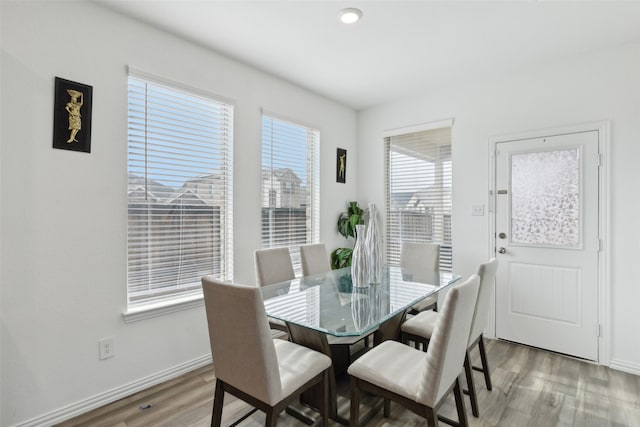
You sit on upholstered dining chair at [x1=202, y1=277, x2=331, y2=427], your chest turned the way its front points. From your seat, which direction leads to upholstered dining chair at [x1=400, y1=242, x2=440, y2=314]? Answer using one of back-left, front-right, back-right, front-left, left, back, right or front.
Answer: front

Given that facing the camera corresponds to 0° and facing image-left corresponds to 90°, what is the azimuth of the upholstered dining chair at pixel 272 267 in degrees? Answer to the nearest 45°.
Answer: approximately 315°

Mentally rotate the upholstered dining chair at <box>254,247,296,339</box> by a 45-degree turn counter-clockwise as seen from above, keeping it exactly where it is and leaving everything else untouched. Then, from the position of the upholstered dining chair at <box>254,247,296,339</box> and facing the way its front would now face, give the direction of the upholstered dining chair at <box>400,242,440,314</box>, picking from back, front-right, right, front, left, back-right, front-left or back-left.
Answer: front

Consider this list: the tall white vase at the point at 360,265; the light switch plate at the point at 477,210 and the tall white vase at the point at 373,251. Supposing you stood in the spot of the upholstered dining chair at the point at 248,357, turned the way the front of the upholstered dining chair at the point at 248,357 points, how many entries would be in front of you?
3

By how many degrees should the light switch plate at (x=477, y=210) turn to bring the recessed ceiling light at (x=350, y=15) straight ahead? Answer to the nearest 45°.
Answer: approximately 45° to its right

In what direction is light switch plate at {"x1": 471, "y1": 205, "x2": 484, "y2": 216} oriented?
toward the camera

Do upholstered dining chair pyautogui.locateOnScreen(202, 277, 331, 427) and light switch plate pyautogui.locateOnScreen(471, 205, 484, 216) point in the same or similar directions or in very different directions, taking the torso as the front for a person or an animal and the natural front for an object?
very different directions

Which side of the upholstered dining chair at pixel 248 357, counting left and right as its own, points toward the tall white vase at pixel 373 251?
front

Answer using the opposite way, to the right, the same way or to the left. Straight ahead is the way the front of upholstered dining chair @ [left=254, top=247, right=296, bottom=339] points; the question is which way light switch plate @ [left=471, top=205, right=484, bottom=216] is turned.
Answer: to the right

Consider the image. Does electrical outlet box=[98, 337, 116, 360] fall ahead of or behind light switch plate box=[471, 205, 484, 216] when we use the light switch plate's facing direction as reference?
ahead

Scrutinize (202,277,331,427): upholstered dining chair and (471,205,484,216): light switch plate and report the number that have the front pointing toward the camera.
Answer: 1

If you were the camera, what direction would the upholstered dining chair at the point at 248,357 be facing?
facing away from the viewer and to the right of the viewer

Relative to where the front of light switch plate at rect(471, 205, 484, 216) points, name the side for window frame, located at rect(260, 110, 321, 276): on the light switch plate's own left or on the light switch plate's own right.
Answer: on the light switch plate's own right

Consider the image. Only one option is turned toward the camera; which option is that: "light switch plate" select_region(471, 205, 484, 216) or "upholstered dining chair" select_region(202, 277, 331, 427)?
the light switch plate

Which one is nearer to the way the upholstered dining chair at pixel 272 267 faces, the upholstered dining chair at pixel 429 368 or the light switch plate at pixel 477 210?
the upholstered dining chair

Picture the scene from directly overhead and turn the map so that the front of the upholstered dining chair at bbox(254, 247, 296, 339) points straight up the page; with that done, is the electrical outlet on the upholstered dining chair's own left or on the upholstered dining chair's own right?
on the upholstered dining chair's own right
